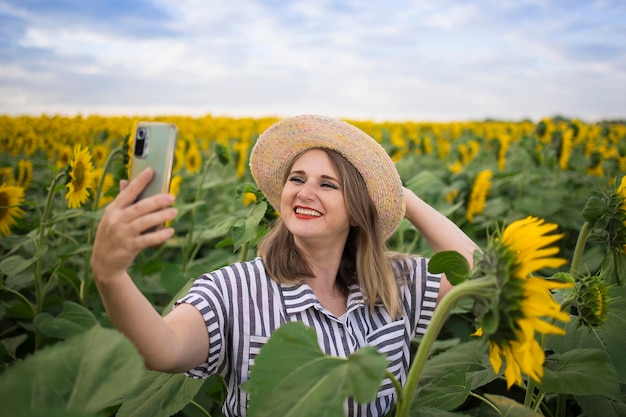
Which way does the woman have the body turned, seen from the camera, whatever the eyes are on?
toward the camera

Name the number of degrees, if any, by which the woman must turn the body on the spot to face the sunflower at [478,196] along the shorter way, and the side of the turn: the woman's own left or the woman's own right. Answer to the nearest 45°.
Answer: approximately 135° to the woman's own left

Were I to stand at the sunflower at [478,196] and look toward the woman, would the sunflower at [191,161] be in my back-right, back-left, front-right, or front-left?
back-right

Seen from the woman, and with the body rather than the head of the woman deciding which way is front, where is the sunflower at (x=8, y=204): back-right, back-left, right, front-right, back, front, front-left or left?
back-right

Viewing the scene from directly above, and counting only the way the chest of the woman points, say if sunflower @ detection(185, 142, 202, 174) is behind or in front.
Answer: behind

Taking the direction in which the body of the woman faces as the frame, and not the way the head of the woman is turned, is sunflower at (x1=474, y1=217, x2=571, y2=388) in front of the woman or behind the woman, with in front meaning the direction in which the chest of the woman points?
in front

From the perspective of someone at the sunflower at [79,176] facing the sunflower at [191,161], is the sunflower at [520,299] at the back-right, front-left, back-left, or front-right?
back-right

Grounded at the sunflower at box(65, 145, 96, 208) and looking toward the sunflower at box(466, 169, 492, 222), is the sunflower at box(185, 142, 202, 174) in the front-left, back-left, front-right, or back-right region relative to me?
front-left

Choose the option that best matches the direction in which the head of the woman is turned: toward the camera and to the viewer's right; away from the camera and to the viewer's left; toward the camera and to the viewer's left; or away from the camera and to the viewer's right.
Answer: toward the camera and to the viewer's left

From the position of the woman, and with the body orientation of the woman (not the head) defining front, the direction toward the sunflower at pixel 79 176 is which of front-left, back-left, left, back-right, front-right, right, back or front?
back-right

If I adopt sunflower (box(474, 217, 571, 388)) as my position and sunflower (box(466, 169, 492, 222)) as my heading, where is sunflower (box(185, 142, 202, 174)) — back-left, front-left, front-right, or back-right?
front-left

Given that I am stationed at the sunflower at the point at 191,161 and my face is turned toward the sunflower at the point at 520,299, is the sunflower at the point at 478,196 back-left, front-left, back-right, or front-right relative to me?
front-left
